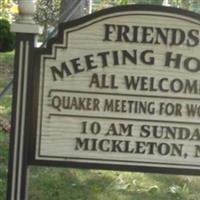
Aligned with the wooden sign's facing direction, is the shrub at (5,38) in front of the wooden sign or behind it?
behind

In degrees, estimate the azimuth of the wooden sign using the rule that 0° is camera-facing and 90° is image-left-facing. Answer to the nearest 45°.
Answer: approximately 0°
